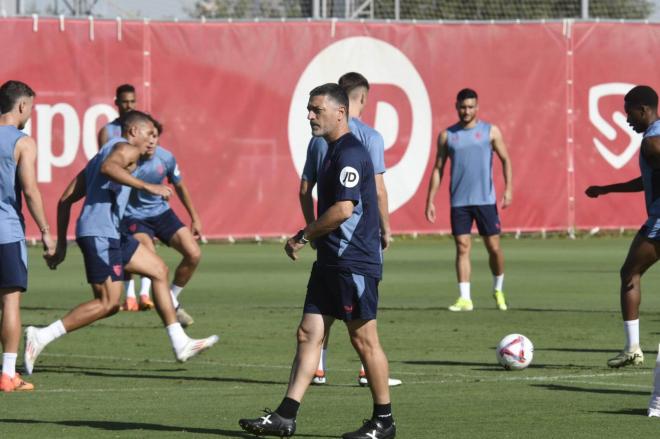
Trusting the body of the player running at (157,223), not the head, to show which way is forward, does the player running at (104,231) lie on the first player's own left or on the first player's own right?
on the first player's own right

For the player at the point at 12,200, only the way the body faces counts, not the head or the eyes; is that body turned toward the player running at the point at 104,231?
yes

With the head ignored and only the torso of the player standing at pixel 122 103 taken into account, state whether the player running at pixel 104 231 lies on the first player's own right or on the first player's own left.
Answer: on the first player's own right

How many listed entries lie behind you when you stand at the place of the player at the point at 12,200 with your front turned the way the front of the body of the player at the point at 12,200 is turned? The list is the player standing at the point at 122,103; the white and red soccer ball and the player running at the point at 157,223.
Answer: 0

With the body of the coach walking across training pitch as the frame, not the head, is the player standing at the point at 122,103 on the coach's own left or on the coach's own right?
on the coach's own right

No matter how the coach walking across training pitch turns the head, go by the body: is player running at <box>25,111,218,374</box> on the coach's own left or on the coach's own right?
on the coach's own right

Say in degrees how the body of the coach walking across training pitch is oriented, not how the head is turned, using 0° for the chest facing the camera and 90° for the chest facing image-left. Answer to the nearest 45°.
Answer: approximately 90°
